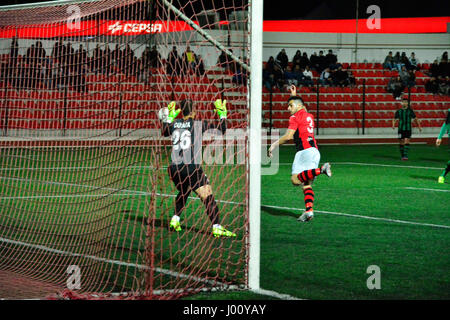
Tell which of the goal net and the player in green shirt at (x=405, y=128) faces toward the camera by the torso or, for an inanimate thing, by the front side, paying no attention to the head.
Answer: the player in green shirt

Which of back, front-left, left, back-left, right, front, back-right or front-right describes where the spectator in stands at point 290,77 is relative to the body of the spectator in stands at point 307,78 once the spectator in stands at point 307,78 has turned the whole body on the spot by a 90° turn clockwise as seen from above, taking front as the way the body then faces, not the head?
front-left

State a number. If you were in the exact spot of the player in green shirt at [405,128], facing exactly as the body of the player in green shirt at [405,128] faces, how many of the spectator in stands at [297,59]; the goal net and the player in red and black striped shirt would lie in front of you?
2

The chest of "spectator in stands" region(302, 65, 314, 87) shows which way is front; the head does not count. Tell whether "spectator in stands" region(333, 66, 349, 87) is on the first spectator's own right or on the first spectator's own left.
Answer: on the first spectator's own left

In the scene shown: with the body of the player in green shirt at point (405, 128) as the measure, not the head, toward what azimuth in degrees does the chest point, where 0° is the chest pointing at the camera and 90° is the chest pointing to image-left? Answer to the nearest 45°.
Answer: approximately 0°

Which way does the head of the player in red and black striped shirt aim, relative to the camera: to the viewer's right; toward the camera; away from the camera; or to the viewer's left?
to the viewer's left

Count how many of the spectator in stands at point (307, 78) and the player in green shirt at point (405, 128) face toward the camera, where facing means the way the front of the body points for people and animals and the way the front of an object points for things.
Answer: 2

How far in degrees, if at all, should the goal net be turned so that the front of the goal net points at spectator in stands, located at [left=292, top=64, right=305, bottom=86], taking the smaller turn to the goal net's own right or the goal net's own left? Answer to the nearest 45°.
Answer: approximately 45° to the goal net's own left

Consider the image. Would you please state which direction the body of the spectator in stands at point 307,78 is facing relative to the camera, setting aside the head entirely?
toward the camera

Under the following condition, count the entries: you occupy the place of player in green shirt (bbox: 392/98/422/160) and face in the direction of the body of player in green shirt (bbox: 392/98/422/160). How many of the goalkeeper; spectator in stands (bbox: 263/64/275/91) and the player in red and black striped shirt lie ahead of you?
2

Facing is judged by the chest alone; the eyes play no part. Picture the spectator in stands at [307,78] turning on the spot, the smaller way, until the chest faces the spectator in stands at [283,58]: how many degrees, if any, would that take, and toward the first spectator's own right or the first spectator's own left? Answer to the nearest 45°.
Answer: approximately 90° to the first spectator's own right

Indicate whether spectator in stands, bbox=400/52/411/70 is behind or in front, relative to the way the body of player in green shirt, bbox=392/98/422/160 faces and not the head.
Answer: behind

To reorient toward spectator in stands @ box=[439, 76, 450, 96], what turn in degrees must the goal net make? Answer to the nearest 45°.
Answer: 0° — it already faces them

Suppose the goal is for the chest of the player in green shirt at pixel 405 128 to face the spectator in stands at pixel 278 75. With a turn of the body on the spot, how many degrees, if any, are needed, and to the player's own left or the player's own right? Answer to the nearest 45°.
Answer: approximately 135° to the player's own right

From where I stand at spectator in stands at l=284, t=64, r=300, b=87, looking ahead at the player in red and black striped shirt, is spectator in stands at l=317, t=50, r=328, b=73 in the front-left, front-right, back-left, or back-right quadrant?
back-left

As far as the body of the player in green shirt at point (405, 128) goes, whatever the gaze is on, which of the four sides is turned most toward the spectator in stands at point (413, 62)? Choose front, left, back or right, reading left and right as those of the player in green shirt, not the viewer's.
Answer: back

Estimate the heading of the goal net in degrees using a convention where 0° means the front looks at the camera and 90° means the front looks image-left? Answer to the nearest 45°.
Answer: approximately 225°

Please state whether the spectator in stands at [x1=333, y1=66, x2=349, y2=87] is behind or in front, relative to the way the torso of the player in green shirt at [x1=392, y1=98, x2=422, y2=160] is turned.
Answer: behind

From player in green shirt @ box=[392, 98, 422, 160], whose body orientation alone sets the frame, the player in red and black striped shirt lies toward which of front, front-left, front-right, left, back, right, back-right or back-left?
front
